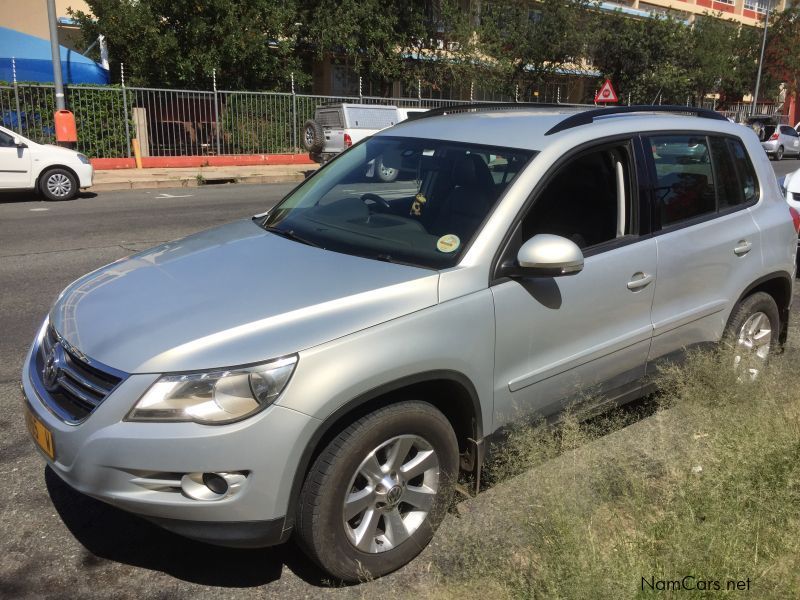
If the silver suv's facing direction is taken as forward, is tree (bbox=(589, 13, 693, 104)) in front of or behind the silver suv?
behind

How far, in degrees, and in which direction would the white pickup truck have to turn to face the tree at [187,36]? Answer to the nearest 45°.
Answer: approximately 90° to its left

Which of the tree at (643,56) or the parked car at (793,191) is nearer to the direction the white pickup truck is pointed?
the tree

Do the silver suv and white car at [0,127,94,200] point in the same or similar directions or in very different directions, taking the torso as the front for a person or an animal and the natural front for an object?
very different directions

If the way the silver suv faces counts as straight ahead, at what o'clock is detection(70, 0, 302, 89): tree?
The tree is roughly at 4 o'clock from the silver suv.

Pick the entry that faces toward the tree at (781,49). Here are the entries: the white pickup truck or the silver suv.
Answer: the white pickup truck

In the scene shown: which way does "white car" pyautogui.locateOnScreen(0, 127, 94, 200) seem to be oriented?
to the viewer's right

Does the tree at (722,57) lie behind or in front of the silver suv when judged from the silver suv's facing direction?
behind

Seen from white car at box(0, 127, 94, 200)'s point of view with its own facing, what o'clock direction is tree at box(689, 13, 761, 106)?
The tree is roughly at 11 o'clock from the white car.

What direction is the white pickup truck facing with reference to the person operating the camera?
facing away from the viewer and to the right of the viewer

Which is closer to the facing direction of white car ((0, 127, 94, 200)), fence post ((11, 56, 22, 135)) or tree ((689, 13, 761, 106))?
the tree

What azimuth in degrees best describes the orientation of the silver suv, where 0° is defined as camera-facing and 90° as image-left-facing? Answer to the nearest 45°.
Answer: approximately 45°

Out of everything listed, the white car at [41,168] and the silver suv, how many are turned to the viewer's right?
1

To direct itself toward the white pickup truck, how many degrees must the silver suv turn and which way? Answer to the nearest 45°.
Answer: approximately 135° to its right
